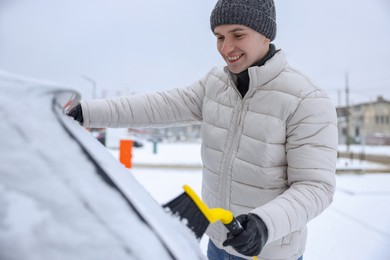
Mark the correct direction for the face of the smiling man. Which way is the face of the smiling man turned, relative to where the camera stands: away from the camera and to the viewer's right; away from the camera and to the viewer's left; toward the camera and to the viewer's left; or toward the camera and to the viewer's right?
toward the camera and to the viewer's left

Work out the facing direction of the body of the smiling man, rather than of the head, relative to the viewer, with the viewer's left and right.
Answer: facing the viewer and to the left of the viewer

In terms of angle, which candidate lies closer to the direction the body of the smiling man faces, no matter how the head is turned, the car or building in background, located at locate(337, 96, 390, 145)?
the car

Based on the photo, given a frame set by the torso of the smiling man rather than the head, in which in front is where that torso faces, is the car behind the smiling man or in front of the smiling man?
in front
